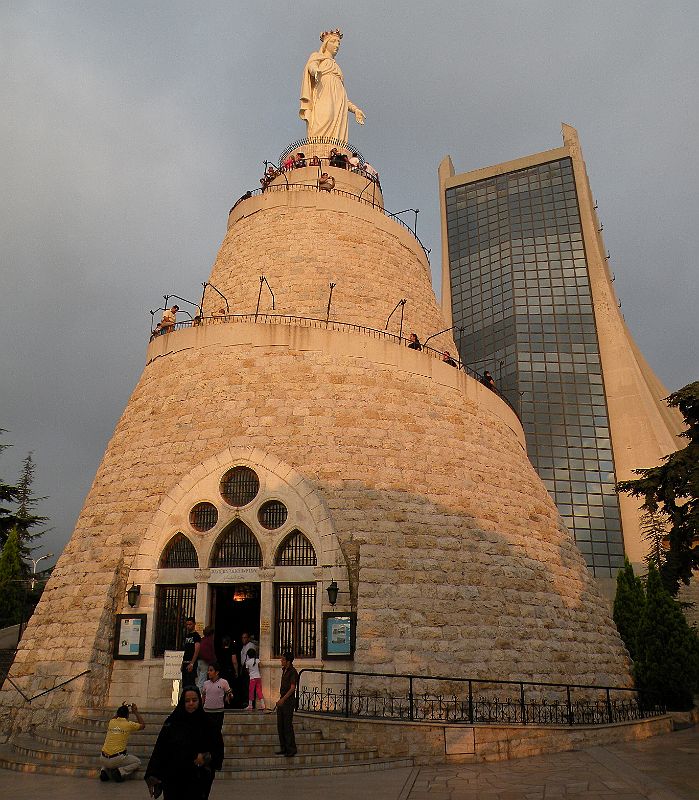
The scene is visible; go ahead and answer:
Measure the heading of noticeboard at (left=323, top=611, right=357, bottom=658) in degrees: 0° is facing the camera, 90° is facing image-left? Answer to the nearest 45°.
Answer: approximately 0°

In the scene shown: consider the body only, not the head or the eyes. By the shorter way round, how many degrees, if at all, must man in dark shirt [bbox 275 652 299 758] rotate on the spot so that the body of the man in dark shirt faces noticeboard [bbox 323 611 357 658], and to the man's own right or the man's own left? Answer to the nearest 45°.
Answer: approximately 90° to the man's own right

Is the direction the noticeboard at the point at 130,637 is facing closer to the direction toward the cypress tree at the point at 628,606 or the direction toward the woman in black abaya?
the woman in black abaya

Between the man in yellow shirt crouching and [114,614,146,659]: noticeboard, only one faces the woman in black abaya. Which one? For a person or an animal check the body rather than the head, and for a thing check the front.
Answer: the noticeboard

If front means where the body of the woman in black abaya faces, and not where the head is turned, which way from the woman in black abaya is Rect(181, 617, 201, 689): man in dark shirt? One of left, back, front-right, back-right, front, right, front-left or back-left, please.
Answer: back

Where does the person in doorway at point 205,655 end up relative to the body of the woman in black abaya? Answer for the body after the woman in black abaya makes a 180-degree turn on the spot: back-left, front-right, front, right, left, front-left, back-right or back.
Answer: front

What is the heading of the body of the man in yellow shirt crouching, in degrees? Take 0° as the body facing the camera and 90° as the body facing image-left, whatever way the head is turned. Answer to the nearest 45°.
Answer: approximately 225°

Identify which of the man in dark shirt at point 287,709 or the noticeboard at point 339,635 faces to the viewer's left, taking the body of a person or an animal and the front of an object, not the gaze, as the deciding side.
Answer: the man in dark shirt

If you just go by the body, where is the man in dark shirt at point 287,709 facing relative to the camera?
to the viewer's left

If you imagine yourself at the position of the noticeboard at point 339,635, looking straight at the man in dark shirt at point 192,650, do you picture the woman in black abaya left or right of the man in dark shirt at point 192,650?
left

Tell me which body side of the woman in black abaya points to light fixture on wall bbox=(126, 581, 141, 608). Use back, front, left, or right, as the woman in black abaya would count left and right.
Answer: back

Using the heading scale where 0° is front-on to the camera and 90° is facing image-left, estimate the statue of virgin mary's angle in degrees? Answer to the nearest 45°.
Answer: approximately 315°

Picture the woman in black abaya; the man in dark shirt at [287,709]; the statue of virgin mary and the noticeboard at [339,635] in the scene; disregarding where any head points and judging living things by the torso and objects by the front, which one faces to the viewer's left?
the man in dark shirt

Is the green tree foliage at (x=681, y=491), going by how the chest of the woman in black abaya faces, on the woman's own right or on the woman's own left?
on the woman's own left
